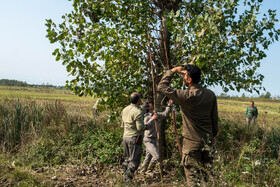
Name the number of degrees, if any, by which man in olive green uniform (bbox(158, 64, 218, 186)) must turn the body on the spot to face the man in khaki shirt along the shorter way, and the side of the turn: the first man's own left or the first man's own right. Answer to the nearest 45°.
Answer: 0° — they already face them

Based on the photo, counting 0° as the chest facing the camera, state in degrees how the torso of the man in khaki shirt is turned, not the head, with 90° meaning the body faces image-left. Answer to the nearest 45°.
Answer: approximately 225°

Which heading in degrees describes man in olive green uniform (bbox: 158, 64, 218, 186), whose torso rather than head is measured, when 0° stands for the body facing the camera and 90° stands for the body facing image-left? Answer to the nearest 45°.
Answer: approximately 135°
